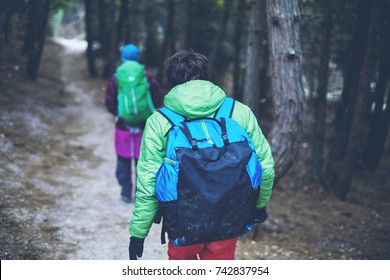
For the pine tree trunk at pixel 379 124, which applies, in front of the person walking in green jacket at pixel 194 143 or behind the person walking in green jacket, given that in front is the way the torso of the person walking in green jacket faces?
in front

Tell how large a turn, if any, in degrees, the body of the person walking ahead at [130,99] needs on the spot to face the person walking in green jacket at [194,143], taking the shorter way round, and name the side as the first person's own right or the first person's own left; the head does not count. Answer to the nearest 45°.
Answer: approximately 180°

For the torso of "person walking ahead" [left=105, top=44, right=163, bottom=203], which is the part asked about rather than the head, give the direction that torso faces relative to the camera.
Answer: away from the camera

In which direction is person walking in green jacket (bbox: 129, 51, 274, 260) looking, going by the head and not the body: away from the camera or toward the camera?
away from the camera

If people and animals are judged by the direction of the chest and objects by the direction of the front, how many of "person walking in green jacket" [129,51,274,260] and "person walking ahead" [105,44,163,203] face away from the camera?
2

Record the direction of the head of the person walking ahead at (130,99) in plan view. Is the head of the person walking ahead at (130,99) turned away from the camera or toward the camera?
away from the camera

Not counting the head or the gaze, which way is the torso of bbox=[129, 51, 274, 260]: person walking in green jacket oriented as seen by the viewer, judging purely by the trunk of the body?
away from the camera

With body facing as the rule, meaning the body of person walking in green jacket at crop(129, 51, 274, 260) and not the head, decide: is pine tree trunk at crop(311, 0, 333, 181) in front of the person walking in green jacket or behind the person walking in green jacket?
in front

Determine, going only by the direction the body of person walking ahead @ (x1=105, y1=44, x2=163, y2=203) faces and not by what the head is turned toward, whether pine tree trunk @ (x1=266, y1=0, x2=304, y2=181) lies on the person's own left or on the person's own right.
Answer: on the person's own right

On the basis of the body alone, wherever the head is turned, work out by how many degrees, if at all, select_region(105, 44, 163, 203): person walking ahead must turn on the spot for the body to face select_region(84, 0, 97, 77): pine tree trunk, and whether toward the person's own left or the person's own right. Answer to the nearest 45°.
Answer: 0° — they already face it
